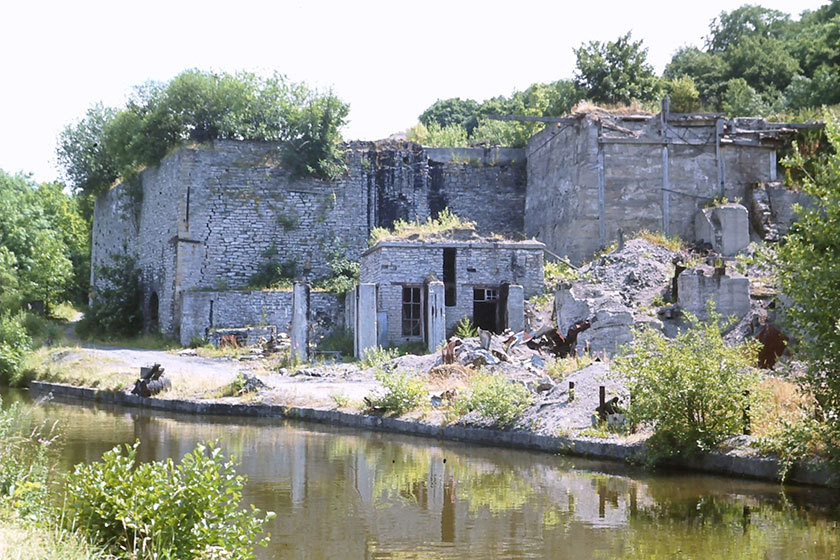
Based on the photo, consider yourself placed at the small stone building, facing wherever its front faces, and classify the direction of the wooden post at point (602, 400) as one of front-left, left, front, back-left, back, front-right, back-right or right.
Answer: front

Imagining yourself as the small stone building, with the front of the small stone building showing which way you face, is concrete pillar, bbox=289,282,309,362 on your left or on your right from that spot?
on your right

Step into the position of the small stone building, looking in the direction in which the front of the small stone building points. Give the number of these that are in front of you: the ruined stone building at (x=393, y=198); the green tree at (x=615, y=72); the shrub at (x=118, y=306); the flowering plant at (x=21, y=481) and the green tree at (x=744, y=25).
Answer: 1

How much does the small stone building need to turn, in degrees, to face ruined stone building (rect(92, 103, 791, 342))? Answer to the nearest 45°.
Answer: approximately 180°

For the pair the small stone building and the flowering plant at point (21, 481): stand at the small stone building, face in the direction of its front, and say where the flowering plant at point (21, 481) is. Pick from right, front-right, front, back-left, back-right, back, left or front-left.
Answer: front

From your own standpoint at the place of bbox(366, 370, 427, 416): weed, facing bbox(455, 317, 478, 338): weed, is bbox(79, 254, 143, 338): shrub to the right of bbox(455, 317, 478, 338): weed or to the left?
left

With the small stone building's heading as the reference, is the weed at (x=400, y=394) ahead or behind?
ahead

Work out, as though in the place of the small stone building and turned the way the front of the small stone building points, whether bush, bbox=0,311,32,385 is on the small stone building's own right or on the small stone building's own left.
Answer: on the small stone building's own right

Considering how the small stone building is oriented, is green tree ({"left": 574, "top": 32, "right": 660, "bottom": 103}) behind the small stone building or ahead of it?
behind

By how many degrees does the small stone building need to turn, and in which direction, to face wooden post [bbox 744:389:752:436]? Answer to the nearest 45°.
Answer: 0° — it already faces it

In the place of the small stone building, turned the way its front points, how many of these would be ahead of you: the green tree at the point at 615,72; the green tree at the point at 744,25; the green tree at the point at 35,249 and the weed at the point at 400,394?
1

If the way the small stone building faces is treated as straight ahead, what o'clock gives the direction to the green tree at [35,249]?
The green tree is roughly at 4 o'clock from the small stone building.

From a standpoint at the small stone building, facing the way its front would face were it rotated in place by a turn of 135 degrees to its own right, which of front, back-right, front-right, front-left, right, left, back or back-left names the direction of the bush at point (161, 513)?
back-left

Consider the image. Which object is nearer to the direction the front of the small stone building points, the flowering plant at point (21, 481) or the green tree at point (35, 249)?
the flowering plant

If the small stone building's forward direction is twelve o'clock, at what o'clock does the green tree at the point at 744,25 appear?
The green tree is roughly at 7 o'clock from the small stone building.

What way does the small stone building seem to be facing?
toward the camera
